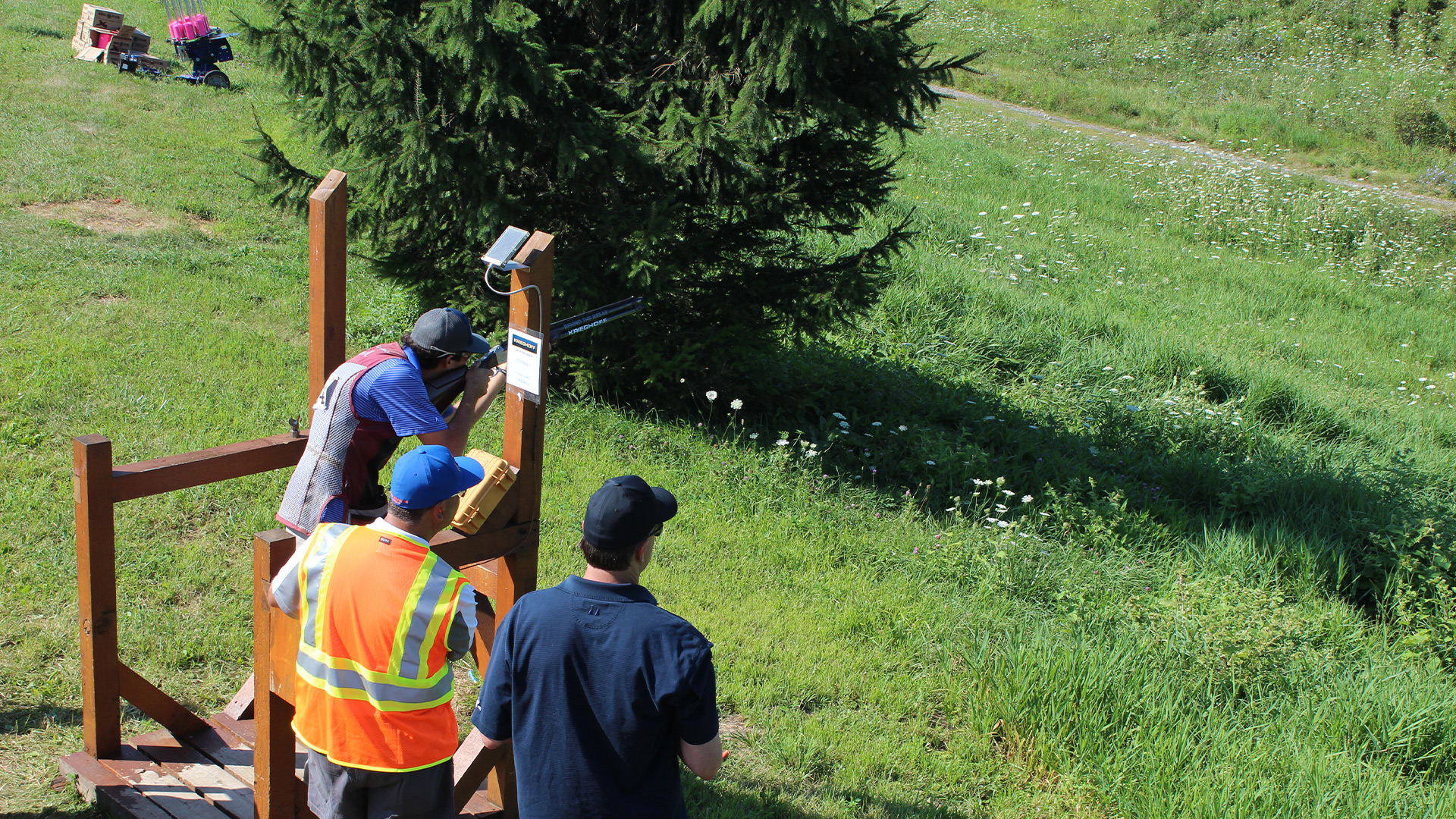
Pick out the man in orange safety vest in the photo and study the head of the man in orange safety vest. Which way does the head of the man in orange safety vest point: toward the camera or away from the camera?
away from the camera

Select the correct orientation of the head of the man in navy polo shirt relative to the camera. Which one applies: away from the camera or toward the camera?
away from the camera

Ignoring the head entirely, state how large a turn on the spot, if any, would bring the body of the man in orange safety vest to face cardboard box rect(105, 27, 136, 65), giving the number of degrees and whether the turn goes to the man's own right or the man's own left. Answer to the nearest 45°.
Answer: approximately 45° to the man's own left

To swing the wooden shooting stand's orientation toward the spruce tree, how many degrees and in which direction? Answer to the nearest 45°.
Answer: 0° — it already faces it

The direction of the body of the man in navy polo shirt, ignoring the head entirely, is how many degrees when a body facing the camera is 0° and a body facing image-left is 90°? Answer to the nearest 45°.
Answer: approximately 180°

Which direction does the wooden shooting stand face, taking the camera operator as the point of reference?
facing away from the viewer and to the right of the viewer

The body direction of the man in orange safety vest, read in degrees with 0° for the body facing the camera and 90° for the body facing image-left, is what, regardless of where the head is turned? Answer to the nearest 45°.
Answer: approximately 225°

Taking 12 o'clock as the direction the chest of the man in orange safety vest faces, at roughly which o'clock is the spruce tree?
The spruce tree is roughly at 11 o'clock from the man in orange safety vest.
